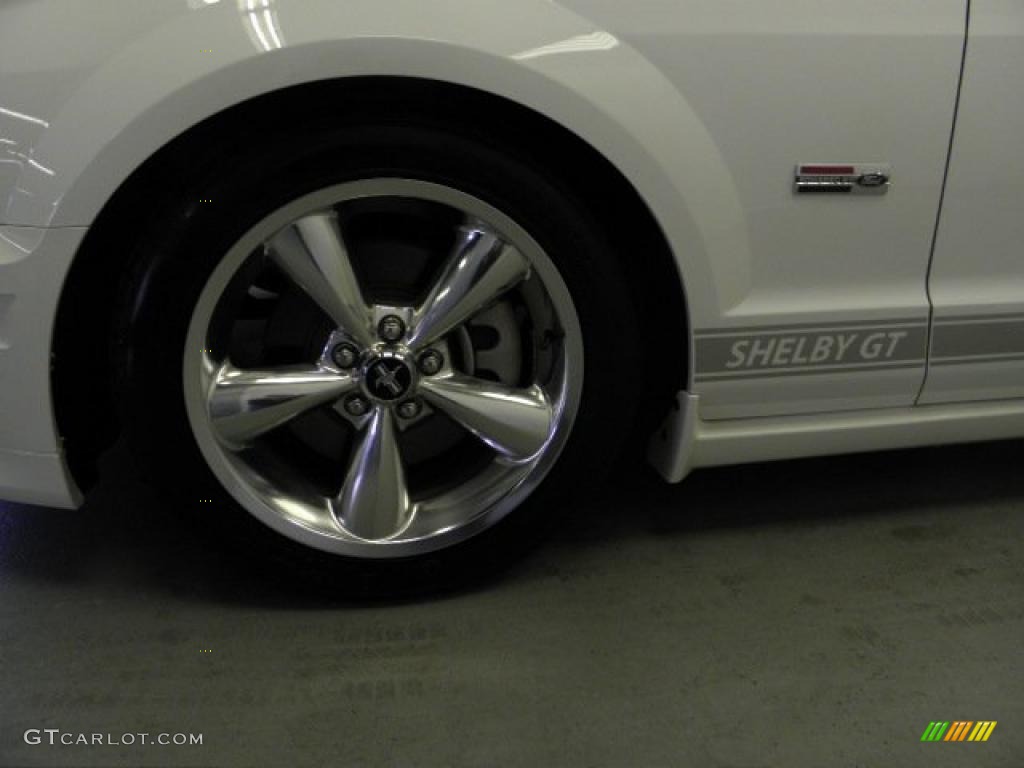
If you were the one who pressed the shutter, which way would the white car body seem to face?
facing to the left of the viewer
